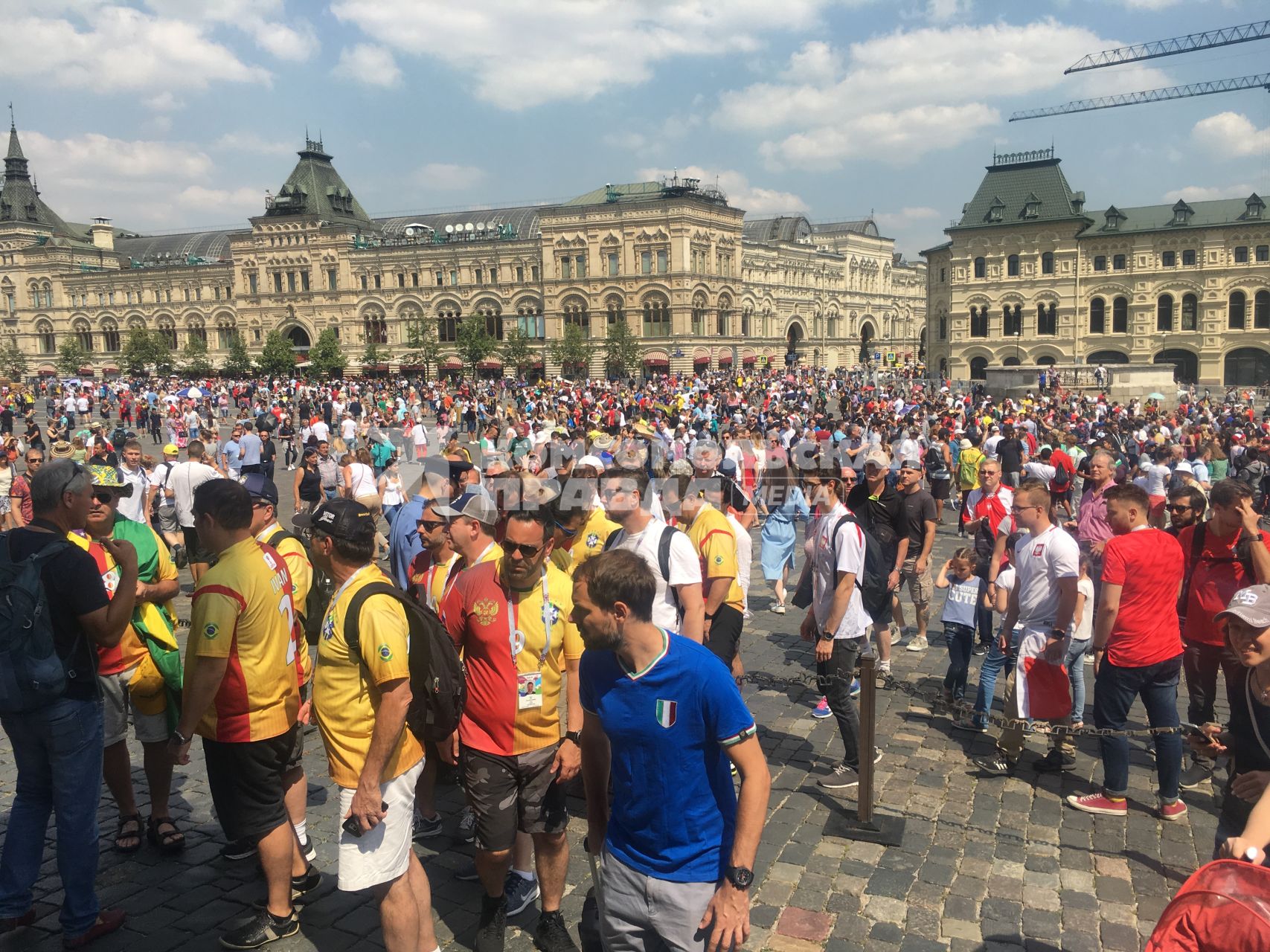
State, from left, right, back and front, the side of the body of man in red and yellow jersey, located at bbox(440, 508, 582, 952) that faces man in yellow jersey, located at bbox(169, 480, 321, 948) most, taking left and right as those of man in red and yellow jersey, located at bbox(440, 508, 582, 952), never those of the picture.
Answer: right

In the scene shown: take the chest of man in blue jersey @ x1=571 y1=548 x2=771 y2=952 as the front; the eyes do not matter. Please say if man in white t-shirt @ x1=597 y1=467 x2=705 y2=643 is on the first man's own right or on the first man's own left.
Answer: on the first man's own right

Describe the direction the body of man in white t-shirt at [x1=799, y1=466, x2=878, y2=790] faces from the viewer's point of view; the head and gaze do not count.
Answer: to the viewer's left

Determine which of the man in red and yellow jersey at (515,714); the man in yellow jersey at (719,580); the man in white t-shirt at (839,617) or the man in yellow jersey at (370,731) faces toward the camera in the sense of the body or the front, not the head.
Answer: the man in red and yellow jersey at (515,714)

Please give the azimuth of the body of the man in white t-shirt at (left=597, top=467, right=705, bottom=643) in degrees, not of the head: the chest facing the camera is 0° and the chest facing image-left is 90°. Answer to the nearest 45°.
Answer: approximately 45°

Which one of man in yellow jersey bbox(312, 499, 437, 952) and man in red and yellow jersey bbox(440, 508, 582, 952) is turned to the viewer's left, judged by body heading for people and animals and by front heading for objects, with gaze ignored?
man in yellow jersey bbox(312, 499, 437, 952)
